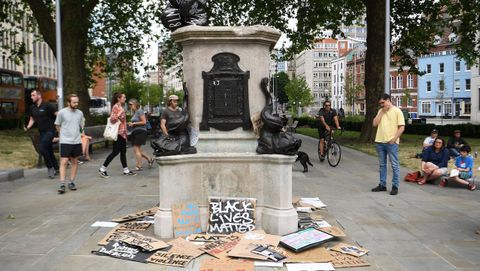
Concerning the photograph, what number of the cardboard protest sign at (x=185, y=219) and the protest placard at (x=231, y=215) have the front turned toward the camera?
2

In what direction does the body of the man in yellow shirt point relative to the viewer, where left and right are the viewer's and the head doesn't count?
facing the viewer and to the left of the viewer

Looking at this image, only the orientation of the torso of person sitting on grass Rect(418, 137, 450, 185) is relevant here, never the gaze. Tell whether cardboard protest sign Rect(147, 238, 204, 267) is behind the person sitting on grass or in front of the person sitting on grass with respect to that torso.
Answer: in front

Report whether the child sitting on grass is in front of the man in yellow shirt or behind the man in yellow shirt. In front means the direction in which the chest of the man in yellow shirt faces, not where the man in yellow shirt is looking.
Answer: behind

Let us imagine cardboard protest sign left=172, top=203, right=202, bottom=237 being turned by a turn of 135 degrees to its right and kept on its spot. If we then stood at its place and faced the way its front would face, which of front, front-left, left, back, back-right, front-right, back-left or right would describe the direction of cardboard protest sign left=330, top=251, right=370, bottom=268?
back

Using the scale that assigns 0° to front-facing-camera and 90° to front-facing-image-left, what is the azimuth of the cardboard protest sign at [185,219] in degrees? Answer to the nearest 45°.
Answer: approximately 0°

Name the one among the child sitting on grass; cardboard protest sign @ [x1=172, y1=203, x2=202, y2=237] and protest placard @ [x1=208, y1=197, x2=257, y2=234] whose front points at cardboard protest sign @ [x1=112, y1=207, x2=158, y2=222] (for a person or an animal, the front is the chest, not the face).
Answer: the child sitting on grass

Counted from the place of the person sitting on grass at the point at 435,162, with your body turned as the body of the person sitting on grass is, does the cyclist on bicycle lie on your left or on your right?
on your right

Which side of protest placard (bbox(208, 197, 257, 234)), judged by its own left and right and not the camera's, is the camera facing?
front

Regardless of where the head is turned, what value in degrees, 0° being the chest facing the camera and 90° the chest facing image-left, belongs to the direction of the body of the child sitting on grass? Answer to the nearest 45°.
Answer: approximately 45°

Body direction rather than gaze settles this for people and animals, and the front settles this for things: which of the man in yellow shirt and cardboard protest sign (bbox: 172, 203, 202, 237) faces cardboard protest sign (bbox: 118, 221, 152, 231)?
the man in yellow shirt

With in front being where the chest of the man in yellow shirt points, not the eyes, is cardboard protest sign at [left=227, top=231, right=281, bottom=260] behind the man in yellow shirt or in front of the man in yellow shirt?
in front
